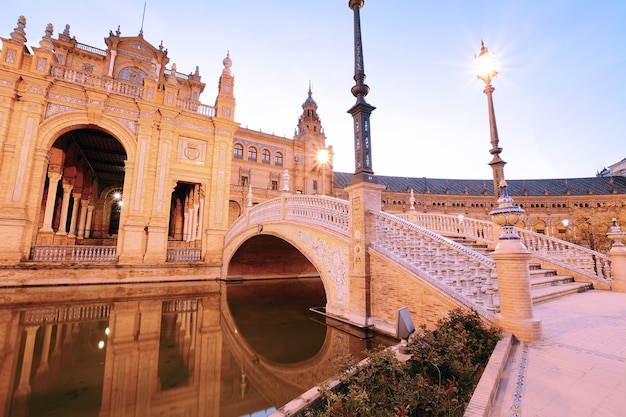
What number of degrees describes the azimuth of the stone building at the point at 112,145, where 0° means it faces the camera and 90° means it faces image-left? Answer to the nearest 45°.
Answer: approximately 315°

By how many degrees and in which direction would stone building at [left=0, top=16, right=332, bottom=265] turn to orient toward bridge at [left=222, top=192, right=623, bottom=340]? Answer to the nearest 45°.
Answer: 0° — it already faces it
